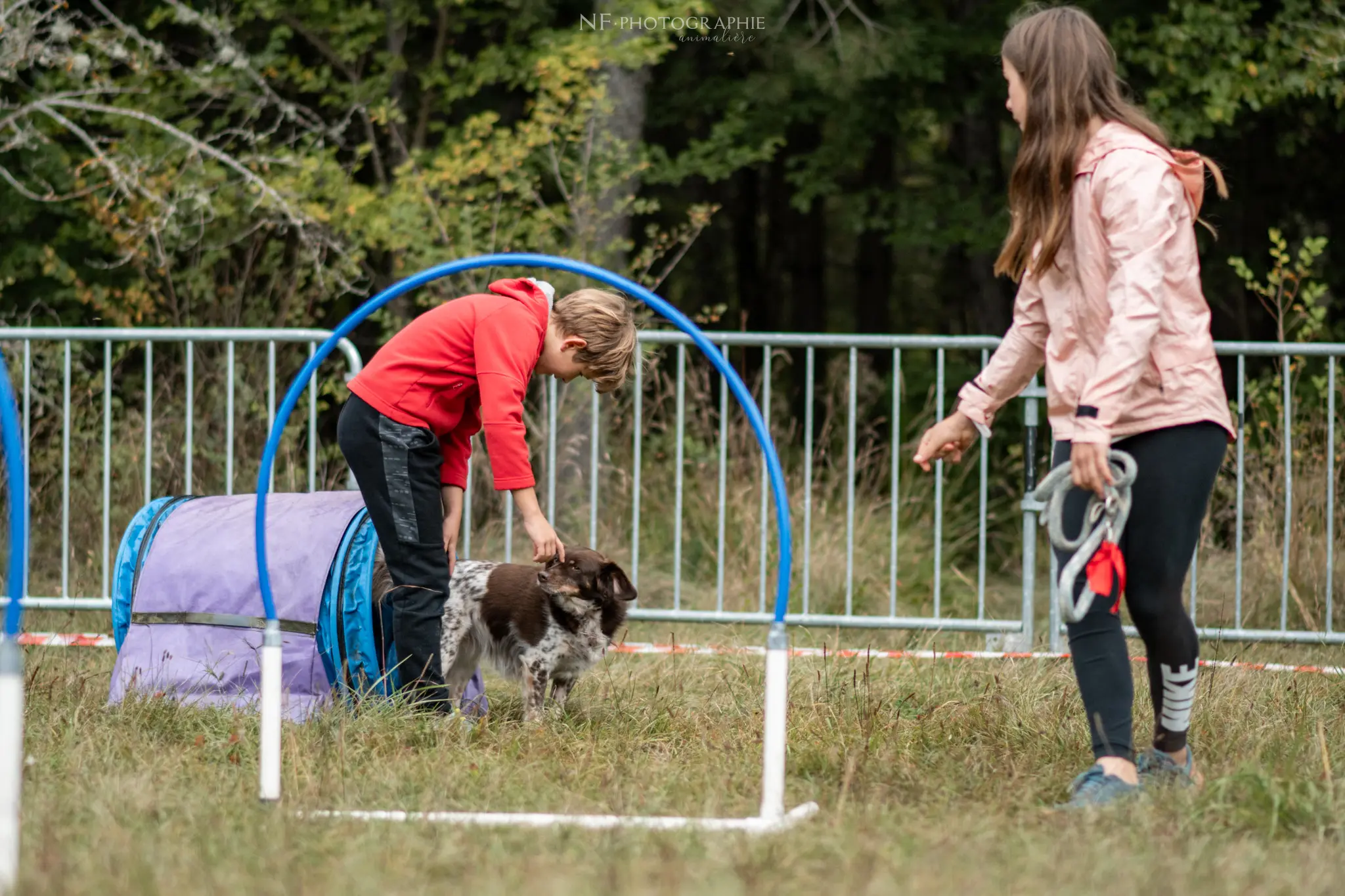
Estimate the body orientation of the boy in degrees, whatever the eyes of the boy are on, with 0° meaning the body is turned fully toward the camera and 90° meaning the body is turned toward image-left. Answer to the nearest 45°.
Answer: approximately 270°

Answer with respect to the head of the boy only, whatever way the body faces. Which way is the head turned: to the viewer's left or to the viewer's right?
to the viewer's right

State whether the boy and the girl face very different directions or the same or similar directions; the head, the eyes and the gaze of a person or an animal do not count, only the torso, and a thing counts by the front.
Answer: very different directions

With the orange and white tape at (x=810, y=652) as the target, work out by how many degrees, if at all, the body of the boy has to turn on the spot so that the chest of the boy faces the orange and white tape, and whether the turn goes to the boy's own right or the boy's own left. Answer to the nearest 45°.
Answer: approximately 45° to the boy's own left

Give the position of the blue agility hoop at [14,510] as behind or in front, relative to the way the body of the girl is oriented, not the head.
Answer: in front

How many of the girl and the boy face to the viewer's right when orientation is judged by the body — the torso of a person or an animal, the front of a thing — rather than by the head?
1

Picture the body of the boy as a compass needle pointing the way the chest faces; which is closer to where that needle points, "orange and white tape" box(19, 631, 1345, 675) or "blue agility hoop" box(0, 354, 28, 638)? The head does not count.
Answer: the orange and white tape

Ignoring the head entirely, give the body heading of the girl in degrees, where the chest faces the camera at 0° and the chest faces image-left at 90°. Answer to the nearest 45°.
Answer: approximately 90°
